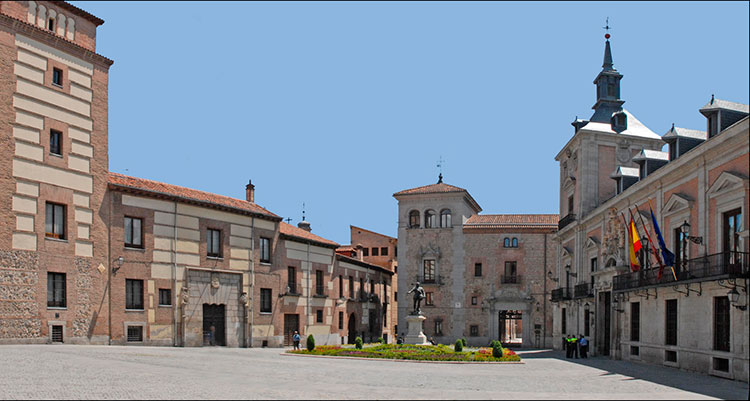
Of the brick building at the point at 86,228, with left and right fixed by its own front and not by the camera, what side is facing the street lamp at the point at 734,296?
front

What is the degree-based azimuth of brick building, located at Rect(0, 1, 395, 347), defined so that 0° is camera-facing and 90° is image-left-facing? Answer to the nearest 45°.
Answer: approximately 315°

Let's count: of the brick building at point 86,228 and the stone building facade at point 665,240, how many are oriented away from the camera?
0

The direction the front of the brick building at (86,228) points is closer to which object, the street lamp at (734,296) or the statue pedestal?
the street lamp

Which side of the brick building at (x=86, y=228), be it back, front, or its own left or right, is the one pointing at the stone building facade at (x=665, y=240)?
front

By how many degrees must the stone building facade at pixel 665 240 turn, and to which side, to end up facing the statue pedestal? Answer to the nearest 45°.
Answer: approximately 90° to its right

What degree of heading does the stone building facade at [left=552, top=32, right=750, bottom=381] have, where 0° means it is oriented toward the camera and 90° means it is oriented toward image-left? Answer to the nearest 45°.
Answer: approximately 45°
